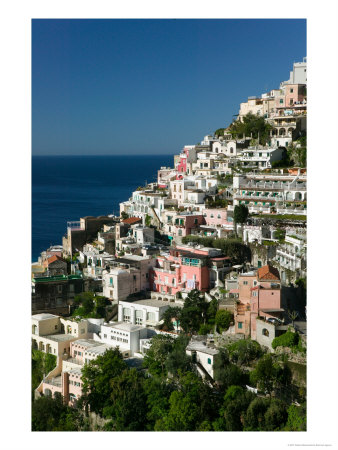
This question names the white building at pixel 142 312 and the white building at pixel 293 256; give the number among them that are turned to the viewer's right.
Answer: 0

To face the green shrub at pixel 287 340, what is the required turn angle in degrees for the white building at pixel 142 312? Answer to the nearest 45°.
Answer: approximately 90° to its left

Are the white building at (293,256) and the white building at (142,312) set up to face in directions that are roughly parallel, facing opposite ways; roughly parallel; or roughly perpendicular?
roughly parallel

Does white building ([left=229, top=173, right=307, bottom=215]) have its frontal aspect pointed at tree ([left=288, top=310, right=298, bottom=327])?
yes

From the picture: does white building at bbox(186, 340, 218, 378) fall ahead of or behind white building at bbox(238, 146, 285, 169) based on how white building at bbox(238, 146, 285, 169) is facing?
ahead

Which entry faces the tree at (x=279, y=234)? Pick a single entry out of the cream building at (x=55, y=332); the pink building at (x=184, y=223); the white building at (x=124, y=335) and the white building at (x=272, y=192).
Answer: the white building at (x=272, y=192)

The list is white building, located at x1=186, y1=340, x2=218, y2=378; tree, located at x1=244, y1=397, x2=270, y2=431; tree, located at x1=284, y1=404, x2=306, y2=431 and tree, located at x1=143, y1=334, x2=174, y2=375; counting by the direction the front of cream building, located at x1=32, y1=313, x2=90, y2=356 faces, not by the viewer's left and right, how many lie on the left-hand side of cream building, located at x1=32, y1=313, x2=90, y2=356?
4

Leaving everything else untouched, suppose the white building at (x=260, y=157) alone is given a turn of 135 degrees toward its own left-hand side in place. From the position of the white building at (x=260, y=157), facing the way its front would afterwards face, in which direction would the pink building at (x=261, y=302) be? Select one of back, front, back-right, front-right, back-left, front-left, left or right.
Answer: right

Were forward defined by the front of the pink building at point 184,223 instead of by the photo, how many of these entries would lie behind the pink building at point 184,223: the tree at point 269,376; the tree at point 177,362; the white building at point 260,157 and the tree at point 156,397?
1

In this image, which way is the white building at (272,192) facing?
toward the camera

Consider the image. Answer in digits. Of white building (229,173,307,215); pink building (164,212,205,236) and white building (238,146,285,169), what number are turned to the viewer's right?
0

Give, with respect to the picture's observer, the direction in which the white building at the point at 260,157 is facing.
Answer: facing the viewer and to the left of the viewer

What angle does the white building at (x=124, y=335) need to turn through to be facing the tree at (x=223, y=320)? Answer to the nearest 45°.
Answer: approximately 135° to its left

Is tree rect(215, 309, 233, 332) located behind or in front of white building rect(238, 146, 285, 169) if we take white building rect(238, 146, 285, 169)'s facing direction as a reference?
in front

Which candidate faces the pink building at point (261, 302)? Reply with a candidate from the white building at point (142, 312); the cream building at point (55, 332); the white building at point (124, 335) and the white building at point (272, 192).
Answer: the white building at point (272, 192)

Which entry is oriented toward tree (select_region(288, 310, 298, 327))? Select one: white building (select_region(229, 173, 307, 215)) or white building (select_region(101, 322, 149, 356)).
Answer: white building (select_region(229, 173, 307, 215))

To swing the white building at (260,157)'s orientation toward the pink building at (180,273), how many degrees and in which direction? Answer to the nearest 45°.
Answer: approximately 45° to its left

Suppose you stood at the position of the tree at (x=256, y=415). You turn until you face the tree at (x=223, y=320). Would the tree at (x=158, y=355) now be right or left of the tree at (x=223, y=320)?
left

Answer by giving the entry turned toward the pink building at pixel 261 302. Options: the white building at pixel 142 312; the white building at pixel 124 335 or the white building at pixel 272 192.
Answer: the white building at pixel 272 192

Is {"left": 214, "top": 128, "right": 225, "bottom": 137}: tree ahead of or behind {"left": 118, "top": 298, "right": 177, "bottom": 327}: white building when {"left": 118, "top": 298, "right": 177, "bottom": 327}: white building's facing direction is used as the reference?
behind
